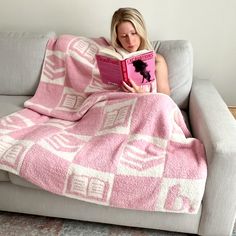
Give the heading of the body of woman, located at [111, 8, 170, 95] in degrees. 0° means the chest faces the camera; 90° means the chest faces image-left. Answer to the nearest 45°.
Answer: approximately 45°

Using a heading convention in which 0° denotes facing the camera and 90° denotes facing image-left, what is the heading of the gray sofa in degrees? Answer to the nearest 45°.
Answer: approximately 0°
